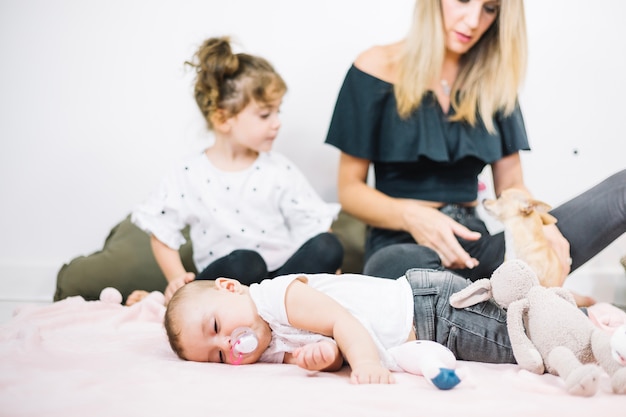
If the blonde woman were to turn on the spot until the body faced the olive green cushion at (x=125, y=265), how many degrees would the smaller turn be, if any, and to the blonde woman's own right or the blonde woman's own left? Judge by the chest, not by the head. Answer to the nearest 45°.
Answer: approximately 135° to the blonde woman's own right

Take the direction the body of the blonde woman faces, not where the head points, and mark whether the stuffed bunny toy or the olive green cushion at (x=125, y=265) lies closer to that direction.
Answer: the stuffed bunny toy
